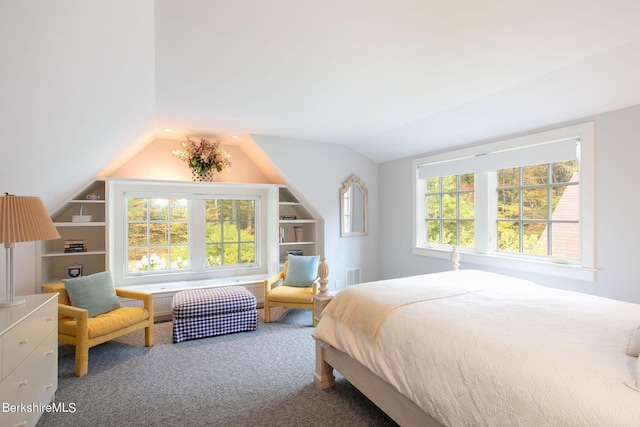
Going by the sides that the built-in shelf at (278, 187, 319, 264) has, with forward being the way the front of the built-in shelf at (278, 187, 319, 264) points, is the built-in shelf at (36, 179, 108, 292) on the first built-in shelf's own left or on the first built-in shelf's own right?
on the first built-in shelf's own right

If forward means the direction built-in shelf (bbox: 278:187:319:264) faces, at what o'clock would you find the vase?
The vase is roughly at 2 o'clock from the built-in shelf.

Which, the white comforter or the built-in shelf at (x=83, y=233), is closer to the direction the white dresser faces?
the white comforter

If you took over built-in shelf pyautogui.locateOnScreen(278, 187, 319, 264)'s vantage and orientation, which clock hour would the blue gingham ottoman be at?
The blue gingham ottoman is roughly at 1 o'clock from the built-in shelf.

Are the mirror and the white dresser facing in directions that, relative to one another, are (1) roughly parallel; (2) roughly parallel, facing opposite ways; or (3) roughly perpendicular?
roughly perpendicular

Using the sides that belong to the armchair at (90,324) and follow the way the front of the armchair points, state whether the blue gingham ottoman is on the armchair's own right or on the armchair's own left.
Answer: on the armchair's own left

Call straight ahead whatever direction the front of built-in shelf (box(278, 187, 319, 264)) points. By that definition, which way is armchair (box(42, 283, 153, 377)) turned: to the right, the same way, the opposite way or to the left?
to the left

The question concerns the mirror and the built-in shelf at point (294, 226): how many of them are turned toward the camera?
2

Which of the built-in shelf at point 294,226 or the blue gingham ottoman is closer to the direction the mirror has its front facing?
the blue gingham ottoman

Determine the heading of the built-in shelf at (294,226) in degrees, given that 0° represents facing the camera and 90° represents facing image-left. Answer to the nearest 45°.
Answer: approximately 0°

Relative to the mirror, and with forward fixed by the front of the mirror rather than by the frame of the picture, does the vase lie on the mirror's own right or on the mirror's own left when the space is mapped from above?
on the mirror's own right

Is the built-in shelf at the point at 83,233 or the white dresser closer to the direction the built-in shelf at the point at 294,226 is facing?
the white dresser

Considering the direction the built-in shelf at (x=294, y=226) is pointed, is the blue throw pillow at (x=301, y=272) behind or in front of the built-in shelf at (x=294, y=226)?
in front
